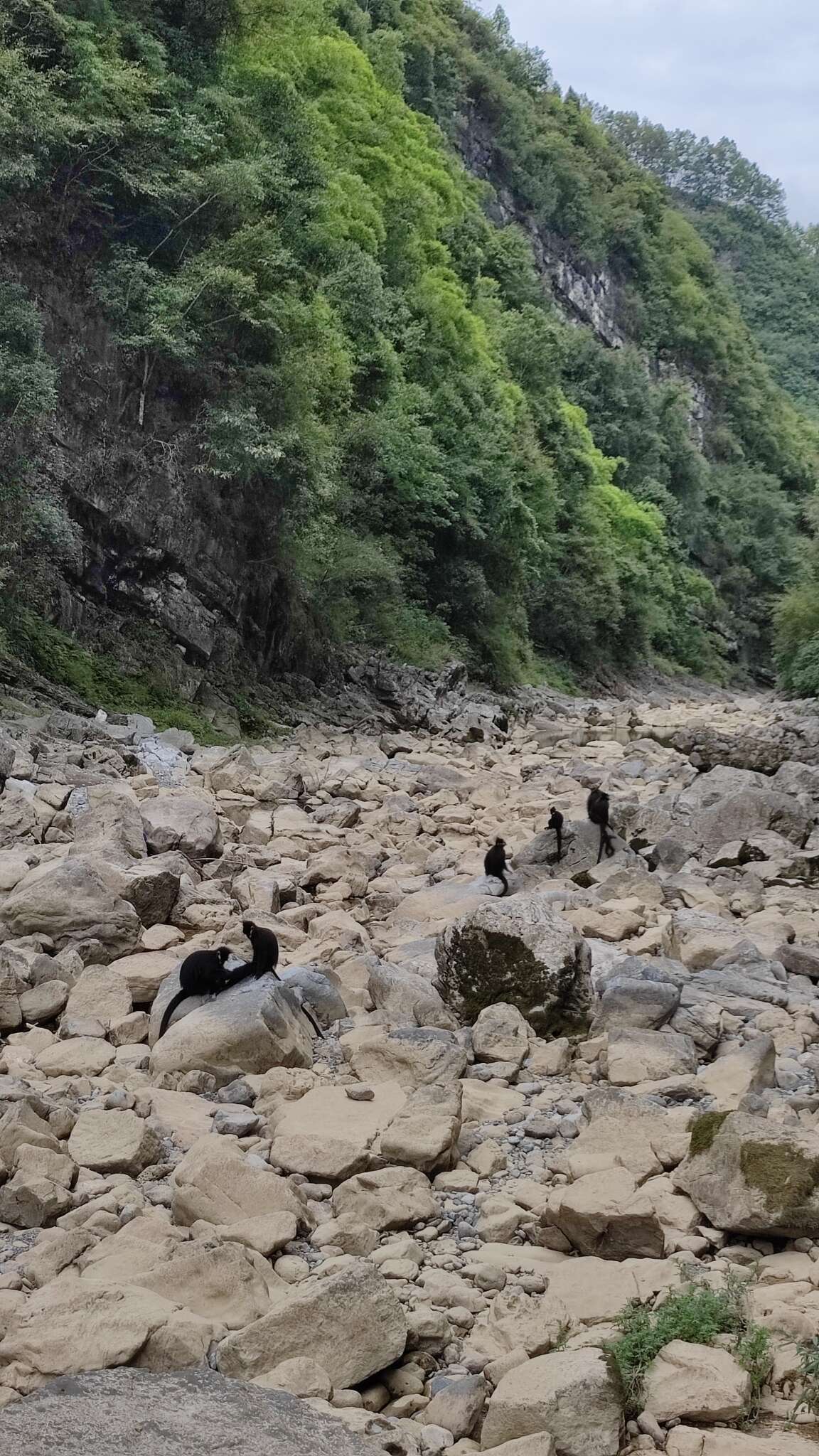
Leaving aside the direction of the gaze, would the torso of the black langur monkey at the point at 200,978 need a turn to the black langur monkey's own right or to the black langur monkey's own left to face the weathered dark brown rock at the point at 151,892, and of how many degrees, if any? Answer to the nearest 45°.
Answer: approximately 90° to the black langur monkey's own left

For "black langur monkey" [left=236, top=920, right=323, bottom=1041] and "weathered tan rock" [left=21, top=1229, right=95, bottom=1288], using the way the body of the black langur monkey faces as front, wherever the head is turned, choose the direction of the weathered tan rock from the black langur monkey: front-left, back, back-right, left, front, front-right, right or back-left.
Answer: left

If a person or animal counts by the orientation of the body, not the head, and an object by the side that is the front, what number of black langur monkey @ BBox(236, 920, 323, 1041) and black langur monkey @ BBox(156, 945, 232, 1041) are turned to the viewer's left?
1

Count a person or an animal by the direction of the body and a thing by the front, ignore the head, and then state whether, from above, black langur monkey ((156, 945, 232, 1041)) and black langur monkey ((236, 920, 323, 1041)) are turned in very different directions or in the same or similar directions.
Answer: very different directions

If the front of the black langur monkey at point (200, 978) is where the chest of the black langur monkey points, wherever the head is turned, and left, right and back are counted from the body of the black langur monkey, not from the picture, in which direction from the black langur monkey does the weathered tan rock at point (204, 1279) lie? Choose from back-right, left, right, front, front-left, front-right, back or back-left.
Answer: right

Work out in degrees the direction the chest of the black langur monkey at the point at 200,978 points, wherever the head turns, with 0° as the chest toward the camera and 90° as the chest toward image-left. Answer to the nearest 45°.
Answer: approximately 270°

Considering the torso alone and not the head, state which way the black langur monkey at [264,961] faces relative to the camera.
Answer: to the viewer's left
